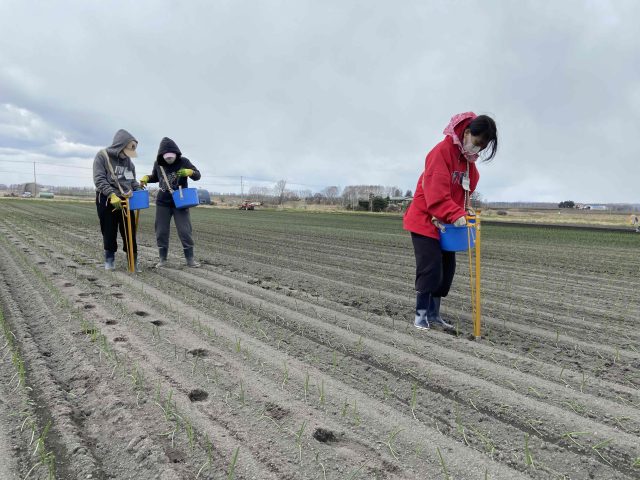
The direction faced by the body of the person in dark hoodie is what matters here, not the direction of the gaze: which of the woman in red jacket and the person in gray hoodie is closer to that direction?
the woman in red jacket

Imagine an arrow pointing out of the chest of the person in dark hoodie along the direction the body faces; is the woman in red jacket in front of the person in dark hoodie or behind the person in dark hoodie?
in front

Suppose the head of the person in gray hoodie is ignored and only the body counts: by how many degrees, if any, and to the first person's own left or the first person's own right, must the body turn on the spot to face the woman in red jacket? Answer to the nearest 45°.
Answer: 0° — they already face them

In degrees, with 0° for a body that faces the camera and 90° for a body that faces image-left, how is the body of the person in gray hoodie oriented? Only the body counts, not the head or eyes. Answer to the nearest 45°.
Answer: approximately 315°

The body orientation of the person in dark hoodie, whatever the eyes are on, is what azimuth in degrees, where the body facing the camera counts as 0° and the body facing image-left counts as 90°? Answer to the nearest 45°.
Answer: approximately 0°
